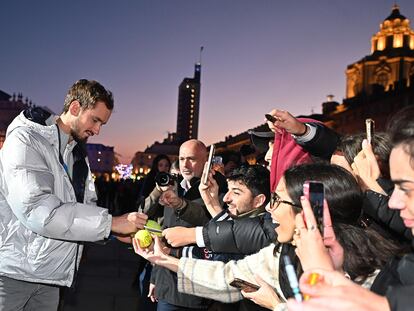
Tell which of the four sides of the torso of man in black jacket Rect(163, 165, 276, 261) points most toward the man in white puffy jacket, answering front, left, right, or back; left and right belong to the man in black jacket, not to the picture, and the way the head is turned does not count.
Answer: front

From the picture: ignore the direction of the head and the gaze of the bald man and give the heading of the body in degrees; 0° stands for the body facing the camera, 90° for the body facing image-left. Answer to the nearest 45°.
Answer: approximately 45°

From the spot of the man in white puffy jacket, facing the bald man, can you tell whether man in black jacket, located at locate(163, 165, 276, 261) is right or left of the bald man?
right

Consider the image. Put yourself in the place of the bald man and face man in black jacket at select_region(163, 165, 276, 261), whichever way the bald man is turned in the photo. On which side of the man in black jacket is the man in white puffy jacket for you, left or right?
right

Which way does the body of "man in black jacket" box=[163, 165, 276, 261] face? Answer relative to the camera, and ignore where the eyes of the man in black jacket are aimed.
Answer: to the viewer's left

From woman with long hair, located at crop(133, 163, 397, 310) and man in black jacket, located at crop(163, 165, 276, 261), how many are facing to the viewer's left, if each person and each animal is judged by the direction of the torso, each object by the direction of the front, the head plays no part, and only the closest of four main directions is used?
2

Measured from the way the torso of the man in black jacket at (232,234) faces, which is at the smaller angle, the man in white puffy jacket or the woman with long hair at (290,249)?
the man in white puffy jacket

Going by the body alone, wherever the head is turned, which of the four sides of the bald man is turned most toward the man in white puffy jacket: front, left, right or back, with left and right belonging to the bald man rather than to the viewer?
front

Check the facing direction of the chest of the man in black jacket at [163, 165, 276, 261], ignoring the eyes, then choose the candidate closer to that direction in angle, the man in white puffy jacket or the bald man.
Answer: the man in white puffy jacket

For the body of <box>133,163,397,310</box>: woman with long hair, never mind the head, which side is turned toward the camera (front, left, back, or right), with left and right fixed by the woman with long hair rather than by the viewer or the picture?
left
